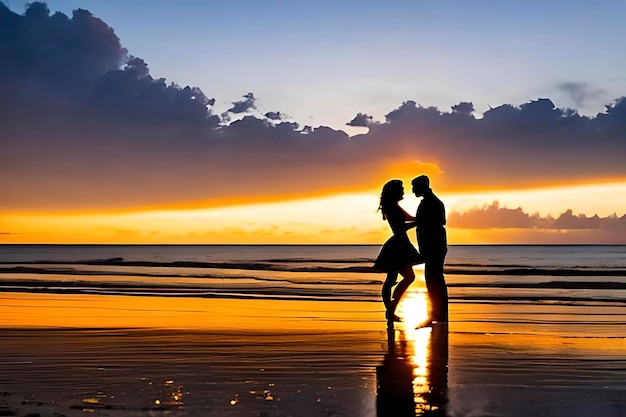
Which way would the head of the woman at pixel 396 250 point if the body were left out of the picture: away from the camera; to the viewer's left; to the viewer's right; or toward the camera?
to the viewer's right

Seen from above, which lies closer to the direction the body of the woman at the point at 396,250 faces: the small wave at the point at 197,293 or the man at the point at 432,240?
the man

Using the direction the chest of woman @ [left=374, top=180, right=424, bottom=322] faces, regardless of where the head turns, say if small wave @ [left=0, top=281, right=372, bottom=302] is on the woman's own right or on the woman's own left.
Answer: on the woman's own left

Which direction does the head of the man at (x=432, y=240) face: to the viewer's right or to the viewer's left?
to the viewer's left

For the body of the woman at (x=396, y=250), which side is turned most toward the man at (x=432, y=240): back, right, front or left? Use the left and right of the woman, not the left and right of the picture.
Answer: front

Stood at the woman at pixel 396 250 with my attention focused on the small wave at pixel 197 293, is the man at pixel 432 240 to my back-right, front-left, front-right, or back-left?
back-right

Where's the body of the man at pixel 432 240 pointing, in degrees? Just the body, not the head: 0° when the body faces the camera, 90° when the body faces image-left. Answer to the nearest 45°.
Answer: approximately 90°

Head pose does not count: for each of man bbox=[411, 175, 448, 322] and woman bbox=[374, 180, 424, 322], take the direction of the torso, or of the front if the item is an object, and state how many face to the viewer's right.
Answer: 1

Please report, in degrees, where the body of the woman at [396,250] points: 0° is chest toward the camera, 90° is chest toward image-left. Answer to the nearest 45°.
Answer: approximately 270°

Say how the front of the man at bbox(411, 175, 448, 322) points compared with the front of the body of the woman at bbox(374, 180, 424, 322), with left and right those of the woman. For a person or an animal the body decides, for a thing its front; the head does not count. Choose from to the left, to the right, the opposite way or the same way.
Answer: the opposite way

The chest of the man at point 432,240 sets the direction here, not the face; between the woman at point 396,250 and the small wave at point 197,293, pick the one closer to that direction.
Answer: the woman
